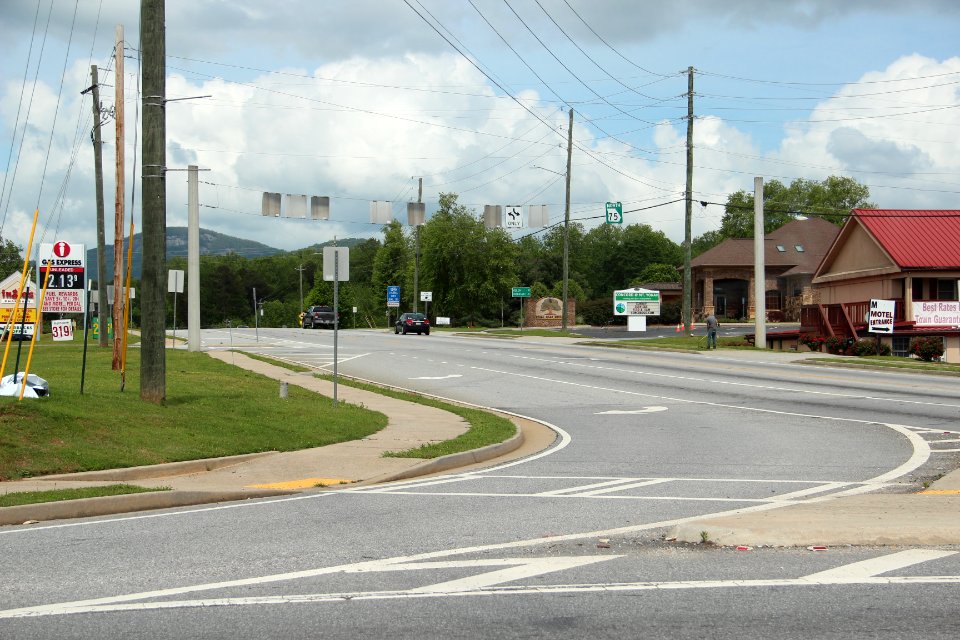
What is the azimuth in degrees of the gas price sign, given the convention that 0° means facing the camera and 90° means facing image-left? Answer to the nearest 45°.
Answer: approximately 0°

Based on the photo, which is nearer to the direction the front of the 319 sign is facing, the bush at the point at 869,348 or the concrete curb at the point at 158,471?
the concrete curb

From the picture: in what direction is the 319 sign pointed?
toward the camera

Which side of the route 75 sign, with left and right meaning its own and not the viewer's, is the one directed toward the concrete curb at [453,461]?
front

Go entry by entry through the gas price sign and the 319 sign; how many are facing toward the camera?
2

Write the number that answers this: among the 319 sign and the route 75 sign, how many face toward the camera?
2

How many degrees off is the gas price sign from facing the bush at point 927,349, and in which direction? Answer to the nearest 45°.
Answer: approximately 90° to its left

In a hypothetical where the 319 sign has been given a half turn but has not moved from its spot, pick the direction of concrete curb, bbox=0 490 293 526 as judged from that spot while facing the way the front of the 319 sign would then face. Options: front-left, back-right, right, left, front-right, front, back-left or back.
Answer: back

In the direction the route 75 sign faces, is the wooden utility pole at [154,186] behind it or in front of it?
in front

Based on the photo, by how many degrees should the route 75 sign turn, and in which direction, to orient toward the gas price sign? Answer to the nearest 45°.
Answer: approximately 45° to its right

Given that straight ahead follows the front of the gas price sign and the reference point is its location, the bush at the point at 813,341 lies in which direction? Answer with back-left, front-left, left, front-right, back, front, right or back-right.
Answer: left

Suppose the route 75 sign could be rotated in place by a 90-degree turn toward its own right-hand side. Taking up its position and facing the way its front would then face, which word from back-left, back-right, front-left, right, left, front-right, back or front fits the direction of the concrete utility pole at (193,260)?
front-left

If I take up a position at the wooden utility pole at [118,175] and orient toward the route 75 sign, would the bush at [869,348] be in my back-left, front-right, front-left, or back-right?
front-right

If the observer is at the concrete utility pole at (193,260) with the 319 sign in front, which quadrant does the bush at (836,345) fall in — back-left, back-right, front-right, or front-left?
back-right

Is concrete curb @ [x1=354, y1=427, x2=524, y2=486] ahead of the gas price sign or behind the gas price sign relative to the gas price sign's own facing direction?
ahead

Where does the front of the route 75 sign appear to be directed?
toward the camera

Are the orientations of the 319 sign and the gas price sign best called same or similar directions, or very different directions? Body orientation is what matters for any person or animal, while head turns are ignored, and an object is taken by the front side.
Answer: same or similar directions
